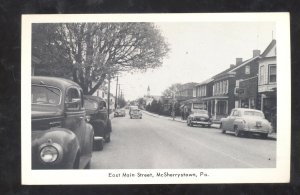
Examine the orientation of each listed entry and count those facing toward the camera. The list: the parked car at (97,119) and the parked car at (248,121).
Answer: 1

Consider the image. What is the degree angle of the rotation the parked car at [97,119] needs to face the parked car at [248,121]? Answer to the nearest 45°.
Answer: approximately 90° to its left

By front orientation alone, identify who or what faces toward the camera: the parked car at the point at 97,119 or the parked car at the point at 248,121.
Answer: the parked car at the point at 97,119

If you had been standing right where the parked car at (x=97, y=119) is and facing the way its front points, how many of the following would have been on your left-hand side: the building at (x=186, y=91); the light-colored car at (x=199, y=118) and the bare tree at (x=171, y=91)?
3

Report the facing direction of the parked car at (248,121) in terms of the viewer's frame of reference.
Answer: facing away from the viewer and to the left of the viewer

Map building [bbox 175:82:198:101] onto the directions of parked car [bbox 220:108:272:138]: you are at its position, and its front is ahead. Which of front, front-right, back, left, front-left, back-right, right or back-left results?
front-left

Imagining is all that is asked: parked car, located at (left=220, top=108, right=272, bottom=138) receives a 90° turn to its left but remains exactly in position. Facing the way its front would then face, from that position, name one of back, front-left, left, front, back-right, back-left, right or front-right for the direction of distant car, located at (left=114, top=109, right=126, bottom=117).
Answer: front-right

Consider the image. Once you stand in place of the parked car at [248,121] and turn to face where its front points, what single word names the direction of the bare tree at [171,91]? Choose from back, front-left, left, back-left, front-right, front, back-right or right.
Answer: front-left

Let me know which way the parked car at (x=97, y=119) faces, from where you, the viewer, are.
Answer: facing the viewer

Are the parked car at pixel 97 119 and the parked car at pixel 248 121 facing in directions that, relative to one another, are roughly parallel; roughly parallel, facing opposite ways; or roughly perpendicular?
roughly parallel, facing opposite ways
